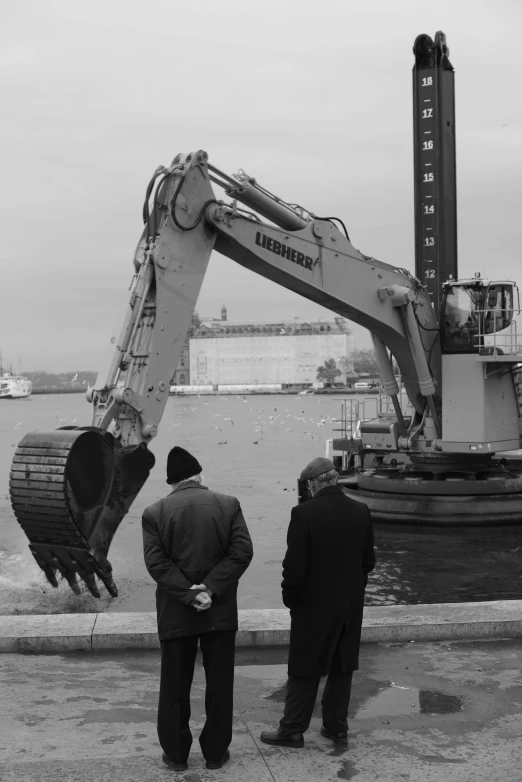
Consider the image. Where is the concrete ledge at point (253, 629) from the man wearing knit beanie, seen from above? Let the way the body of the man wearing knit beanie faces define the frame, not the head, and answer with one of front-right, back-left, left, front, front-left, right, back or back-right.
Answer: front

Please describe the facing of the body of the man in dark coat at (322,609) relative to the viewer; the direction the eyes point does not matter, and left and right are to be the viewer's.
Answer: facing away from the viewer and to the left of the viewer

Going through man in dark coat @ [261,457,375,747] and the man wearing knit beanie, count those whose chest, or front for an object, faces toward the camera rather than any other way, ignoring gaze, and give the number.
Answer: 0

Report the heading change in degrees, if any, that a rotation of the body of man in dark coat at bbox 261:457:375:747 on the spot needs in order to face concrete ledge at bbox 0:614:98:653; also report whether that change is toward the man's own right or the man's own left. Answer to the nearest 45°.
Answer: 0° — they already face it

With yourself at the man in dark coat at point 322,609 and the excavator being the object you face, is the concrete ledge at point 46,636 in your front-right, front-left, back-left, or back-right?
front-left

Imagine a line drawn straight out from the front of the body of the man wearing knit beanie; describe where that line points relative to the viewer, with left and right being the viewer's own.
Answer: facing away from the viewer

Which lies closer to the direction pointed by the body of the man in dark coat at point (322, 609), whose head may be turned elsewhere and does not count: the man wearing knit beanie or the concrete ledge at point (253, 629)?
the concrete ledge

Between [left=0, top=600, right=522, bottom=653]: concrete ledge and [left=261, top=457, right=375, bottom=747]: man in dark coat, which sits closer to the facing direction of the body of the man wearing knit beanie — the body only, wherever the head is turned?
the concrete ledge

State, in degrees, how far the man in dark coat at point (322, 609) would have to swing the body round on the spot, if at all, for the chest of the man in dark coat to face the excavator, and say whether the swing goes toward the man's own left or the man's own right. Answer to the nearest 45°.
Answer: approximately 45° to the man's own right
